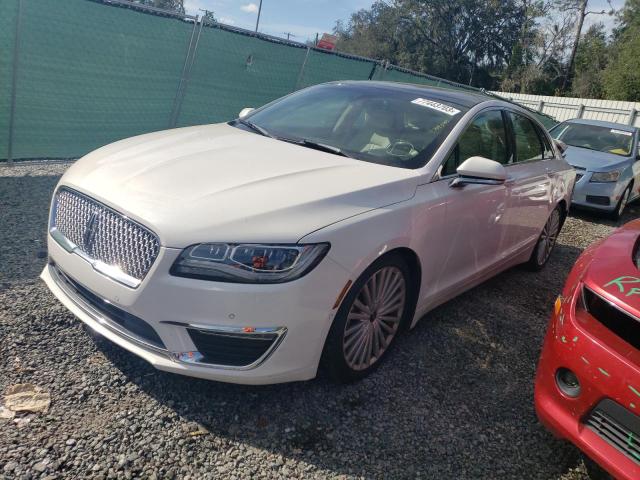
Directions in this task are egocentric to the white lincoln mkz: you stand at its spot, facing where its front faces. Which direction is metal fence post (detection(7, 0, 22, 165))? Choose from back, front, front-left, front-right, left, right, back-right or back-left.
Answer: right

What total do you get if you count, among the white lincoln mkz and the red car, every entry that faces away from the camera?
0

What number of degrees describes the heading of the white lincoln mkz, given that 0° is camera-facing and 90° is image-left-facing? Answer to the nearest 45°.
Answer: approximately 45°

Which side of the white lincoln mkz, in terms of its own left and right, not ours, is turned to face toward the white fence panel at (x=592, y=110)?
back

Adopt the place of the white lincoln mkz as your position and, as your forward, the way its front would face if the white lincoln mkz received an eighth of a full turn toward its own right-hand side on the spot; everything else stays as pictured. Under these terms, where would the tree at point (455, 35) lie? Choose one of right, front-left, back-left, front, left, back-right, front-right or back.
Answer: right

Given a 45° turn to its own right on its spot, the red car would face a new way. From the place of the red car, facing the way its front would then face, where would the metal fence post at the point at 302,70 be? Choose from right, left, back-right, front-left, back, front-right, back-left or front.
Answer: front-right

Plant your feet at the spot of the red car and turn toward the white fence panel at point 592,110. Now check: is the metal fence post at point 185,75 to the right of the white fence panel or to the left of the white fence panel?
left

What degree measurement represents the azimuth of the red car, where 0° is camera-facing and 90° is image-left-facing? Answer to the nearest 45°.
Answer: approximately 45°
